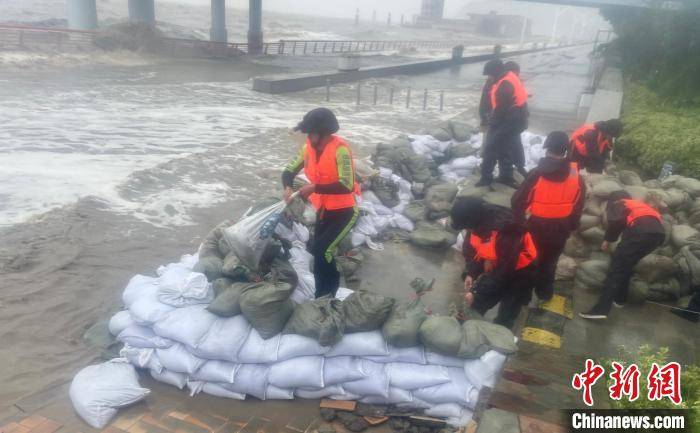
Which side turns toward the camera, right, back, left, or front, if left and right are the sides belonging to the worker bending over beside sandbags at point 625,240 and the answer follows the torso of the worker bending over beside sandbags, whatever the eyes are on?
left

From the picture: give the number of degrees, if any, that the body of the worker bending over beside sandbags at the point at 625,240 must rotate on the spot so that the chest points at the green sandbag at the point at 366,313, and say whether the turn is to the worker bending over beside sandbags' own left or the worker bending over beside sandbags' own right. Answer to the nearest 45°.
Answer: approximately 45° to the worker bending over beside sandbags' own left

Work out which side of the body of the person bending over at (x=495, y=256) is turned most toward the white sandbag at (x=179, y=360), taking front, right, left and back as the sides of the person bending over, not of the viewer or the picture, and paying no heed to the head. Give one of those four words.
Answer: front

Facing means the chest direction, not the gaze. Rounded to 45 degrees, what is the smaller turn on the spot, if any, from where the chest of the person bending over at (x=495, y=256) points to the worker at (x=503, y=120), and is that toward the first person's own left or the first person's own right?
approximately 135° to the first person's own right

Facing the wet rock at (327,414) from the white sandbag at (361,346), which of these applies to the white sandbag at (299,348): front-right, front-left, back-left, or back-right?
front-right

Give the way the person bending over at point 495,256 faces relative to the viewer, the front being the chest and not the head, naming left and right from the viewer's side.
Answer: facing the viewer and to the left of the viewer

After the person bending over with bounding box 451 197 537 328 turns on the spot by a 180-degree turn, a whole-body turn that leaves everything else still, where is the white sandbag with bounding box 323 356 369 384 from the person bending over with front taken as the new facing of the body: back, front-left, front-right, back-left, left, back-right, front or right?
back

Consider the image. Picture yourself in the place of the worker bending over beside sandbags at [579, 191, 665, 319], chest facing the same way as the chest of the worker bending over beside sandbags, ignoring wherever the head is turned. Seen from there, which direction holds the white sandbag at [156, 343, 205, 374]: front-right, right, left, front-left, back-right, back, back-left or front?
front-left

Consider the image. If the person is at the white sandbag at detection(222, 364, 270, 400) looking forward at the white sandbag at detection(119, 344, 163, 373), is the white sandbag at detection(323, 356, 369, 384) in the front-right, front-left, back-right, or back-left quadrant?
back-right
